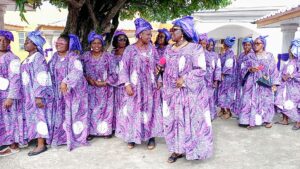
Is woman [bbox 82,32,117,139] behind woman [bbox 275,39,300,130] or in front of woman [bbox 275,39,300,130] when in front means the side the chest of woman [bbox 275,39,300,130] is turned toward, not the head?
in front

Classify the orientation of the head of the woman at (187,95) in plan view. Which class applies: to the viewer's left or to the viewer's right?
to the viewer's left

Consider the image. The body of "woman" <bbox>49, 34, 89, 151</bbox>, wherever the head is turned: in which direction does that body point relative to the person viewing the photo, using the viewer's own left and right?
facing the viewer and to the left of the viewer

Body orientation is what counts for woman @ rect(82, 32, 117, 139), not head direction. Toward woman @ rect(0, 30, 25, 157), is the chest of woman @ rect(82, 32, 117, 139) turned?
no

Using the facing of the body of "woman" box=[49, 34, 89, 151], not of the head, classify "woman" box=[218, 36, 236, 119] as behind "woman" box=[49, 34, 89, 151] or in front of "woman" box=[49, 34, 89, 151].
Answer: behind

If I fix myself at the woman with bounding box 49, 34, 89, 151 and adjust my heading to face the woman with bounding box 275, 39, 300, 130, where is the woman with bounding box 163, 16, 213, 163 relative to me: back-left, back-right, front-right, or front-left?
front-right

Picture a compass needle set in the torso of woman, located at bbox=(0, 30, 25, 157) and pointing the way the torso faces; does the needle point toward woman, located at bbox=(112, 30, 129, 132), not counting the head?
no

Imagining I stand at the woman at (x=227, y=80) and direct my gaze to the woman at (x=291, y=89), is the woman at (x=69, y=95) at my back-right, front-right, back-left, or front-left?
back-right

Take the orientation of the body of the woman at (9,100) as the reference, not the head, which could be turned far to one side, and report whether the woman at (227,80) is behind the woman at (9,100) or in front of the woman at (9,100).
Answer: behind

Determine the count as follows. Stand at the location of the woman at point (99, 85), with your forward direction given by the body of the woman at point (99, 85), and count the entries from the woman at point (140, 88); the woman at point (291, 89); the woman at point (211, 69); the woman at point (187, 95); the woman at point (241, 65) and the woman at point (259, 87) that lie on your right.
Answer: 0

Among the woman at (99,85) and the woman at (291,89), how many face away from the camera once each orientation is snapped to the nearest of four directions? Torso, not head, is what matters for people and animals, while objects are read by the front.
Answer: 0

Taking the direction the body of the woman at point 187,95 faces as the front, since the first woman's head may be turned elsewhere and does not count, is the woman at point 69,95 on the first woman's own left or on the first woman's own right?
on the first woman's own right

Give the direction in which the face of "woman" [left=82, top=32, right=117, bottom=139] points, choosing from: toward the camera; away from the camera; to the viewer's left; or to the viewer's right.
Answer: toward the camera

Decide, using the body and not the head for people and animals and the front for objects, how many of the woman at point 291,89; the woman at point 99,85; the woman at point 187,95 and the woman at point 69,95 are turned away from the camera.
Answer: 0

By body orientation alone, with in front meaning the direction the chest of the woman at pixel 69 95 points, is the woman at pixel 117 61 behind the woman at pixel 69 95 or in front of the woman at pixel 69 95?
behind
